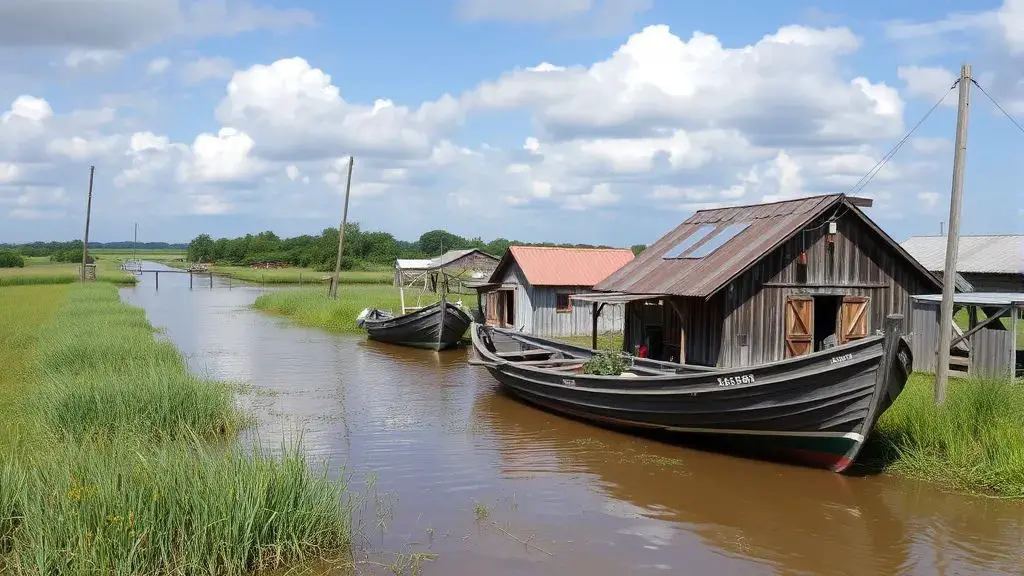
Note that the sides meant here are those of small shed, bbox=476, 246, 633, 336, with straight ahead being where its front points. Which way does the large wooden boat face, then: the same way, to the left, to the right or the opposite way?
to the left

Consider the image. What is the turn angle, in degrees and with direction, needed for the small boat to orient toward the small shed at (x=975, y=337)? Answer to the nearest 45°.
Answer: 0° — it already faces it

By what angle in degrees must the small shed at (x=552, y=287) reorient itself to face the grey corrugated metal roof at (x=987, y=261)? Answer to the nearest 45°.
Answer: approximately 135° to its left

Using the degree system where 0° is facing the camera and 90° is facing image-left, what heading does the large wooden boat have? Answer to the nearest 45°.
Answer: approximately 315°

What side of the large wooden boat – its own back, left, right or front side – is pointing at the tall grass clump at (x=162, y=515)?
right

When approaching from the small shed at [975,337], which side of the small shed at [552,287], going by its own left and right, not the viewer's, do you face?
left

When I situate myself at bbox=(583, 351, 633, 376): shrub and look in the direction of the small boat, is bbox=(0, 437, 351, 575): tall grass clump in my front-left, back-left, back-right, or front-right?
back-left

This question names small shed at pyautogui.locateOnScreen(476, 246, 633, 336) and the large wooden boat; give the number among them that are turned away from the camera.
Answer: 0

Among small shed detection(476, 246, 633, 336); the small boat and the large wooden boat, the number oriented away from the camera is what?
0

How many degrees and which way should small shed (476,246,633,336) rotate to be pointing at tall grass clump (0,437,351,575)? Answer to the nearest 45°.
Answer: approximately 45° to its left

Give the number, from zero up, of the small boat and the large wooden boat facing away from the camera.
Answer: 0

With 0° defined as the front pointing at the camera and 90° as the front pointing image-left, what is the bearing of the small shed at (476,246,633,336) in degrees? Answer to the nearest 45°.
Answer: approximately 45°
